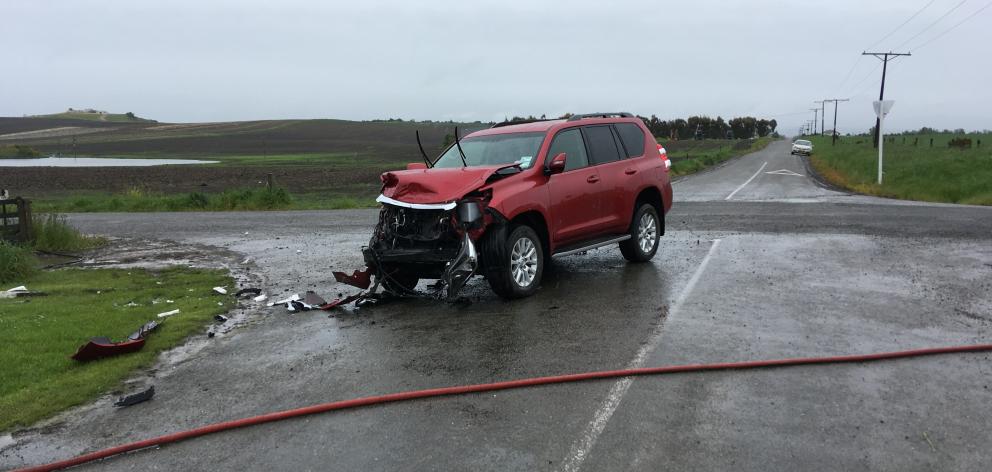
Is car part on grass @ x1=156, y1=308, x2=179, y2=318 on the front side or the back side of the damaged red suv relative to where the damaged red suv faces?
on the front side

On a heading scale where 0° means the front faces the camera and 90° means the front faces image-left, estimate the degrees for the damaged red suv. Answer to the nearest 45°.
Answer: approximately 45°

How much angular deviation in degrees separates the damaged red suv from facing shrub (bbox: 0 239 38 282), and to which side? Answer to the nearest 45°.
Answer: approximately 45° to its right

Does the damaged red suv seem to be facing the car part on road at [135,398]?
yes

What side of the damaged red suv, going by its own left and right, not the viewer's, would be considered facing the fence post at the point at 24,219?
right
